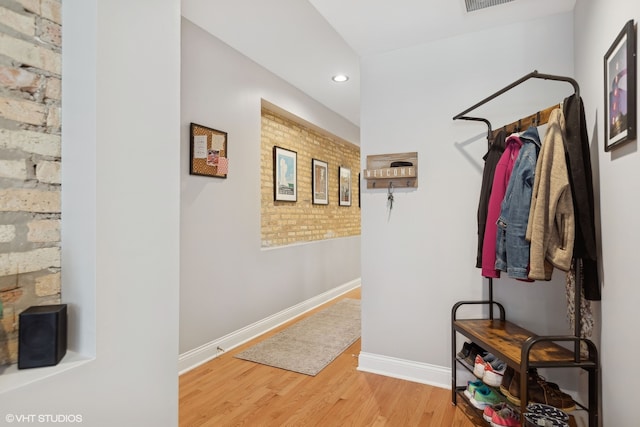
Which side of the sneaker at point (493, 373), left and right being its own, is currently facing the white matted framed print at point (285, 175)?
right

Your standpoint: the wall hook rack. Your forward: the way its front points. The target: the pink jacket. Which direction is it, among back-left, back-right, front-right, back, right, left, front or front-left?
left

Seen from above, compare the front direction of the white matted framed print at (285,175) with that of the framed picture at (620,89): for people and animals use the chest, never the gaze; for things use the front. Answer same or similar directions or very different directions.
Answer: very different directions

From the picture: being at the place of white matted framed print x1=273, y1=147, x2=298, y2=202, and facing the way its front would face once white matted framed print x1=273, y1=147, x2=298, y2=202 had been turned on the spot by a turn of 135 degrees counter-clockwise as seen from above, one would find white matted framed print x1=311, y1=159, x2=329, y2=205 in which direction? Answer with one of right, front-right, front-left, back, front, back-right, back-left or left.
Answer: front-right

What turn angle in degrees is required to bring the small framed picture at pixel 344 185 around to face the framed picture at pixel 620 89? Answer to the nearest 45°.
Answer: approximately 45° to its right

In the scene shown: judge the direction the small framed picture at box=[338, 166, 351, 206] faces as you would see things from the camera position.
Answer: facing the viewer and to the right of the viewer

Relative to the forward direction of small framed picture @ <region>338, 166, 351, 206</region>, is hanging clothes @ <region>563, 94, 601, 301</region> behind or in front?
in front
